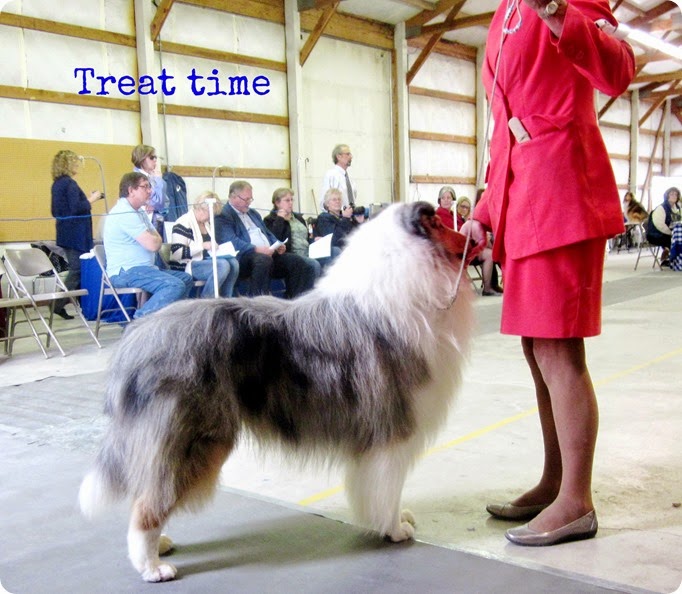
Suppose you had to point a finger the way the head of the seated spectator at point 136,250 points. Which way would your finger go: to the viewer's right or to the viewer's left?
to the viewer's right

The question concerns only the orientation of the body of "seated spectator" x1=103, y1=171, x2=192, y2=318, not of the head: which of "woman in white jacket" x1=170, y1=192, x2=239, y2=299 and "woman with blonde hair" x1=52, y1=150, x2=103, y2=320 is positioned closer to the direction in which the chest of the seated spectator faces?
the woman in white jacket

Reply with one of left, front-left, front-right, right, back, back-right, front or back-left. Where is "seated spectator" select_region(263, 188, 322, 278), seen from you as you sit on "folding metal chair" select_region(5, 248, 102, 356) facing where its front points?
front-left

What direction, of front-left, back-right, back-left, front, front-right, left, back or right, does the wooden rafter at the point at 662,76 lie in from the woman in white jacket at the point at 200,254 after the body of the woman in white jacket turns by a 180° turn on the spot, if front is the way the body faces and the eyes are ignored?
right

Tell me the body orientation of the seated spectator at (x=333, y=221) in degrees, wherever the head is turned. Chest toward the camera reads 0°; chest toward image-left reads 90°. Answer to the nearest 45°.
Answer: approximately 315°

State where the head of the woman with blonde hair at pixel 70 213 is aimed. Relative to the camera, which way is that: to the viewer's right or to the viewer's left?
to the viewer's right

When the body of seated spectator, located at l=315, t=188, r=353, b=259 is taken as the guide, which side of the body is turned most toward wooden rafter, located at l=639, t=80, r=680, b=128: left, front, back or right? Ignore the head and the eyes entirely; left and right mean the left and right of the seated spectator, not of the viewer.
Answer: left

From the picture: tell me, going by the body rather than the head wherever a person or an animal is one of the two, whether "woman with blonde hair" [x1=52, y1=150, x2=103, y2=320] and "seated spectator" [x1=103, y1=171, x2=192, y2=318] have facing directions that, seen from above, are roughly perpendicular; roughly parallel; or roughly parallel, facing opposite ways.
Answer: roughly parallel

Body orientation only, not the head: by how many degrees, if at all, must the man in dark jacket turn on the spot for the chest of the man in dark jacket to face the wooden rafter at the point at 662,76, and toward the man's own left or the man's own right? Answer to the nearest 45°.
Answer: approximately 90° to the man's own left

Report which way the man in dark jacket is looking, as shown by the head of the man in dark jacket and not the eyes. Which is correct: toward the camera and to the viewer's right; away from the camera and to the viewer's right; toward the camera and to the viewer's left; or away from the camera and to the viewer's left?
toward the camera and to the viewer's right

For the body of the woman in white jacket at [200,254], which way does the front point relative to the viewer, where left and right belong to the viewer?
facing the viewer and to the right of the viewer

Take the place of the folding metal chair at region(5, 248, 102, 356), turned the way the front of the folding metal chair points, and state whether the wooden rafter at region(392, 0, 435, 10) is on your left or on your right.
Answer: on your left

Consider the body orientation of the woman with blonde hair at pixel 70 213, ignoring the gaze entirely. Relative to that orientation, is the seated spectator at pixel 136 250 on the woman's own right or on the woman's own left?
on the woman's own right

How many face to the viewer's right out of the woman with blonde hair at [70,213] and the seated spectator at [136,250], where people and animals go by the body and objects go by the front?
2

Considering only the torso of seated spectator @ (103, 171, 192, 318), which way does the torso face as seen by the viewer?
to the viewer's right

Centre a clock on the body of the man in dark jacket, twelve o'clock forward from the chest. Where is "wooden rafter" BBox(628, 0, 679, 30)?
The wooden rafter is roughly at 9 o'clock from the man in dark jacket.

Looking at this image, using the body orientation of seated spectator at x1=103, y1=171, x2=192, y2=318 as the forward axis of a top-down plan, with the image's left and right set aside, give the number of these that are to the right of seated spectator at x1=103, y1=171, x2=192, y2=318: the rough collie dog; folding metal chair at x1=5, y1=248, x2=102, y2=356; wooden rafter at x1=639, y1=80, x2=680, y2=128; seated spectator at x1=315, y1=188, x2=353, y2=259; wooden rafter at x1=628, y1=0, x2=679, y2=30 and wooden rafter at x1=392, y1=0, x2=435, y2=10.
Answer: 1

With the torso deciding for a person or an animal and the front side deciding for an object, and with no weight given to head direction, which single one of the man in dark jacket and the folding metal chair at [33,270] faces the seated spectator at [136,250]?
the folding metal chair
